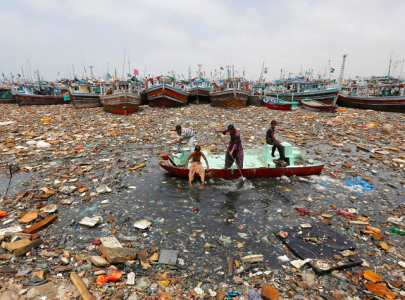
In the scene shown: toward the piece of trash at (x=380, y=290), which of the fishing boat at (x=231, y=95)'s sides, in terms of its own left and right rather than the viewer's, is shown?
front

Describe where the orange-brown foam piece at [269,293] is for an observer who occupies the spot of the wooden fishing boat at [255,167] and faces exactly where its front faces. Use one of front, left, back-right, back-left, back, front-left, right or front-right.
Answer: left

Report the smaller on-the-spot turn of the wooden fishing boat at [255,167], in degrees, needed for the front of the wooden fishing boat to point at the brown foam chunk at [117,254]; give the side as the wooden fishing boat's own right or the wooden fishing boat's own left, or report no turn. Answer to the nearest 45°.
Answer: approximately 45° to the wooden fishing boat's own left

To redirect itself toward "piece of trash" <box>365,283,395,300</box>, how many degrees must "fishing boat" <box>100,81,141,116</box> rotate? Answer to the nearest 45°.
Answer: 0° — it already faces it

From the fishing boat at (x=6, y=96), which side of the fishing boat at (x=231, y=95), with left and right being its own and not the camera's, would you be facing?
right

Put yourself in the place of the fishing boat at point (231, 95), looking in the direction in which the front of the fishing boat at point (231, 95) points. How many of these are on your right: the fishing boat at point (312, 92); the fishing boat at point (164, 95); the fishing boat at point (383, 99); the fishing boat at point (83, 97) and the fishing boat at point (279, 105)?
2

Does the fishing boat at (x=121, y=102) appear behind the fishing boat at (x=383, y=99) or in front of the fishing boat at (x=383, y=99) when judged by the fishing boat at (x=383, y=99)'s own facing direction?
in front

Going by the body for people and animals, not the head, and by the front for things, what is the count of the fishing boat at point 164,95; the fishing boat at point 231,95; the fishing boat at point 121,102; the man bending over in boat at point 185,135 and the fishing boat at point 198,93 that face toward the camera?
4

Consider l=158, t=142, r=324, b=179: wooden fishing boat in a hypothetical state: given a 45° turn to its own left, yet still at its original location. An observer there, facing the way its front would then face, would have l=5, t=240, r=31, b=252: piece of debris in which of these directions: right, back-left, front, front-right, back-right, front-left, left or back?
front

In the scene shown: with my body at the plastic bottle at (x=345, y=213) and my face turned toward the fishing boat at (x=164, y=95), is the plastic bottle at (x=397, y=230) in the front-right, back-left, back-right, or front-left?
back-right
